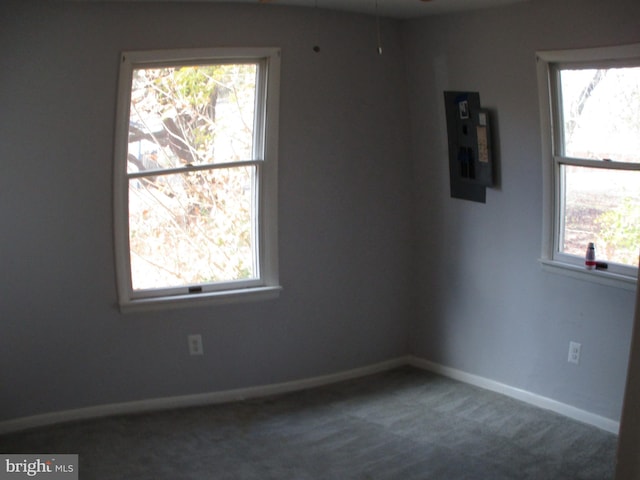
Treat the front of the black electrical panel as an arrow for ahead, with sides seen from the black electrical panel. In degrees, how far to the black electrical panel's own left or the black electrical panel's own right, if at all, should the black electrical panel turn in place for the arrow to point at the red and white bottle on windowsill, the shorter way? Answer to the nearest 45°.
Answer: approximately 90° to the black electrical panel's own left

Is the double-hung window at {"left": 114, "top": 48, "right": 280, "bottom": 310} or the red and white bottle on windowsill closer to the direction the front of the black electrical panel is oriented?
the double-hung window

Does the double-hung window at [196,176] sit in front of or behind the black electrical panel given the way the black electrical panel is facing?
in front

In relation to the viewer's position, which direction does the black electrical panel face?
facing the viewer and to the left of the viewer

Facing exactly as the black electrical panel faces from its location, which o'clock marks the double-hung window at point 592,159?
The double-hung window is roughly at 9 o'clock from the black electrical panel.
